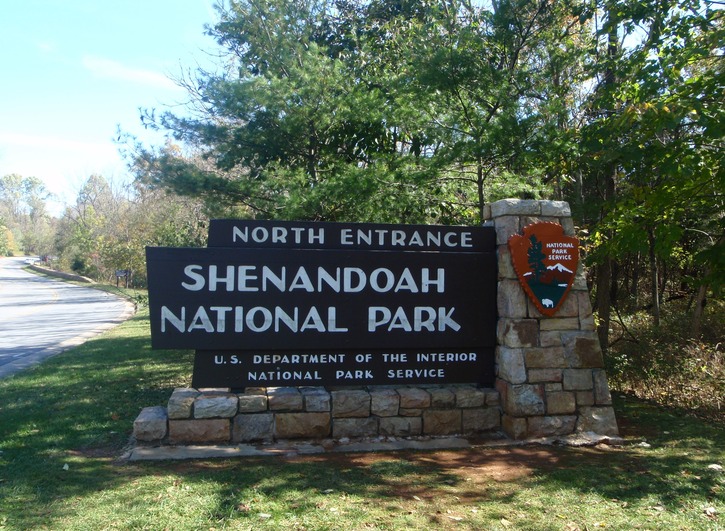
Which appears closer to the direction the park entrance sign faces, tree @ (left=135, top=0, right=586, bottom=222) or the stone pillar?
the stone pillar

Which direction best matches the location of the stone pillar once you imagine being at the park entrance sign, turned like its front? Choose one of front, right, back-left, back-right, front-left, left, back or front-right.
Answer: left

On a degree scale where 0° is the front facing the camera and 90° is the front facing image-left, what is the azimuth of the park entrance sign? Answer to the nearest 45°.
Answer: approximately 0°

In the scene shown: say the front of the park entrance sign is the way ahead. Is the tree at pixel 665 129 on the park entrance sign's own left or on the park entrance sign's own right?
on the park entrance sign's own left

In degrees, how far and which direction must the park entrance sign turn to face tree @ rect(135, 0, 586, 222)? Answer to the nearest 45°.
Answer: approximately 180°
